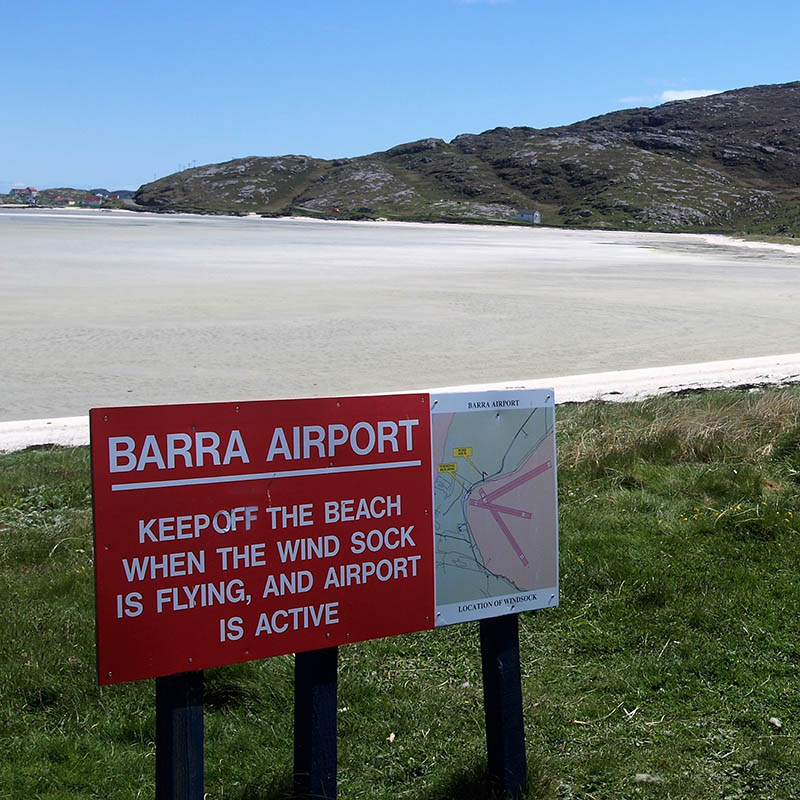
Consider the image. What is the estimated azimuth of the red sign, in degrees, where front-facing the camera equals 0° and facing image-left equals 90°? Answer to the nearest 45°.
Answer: approximately 315°
